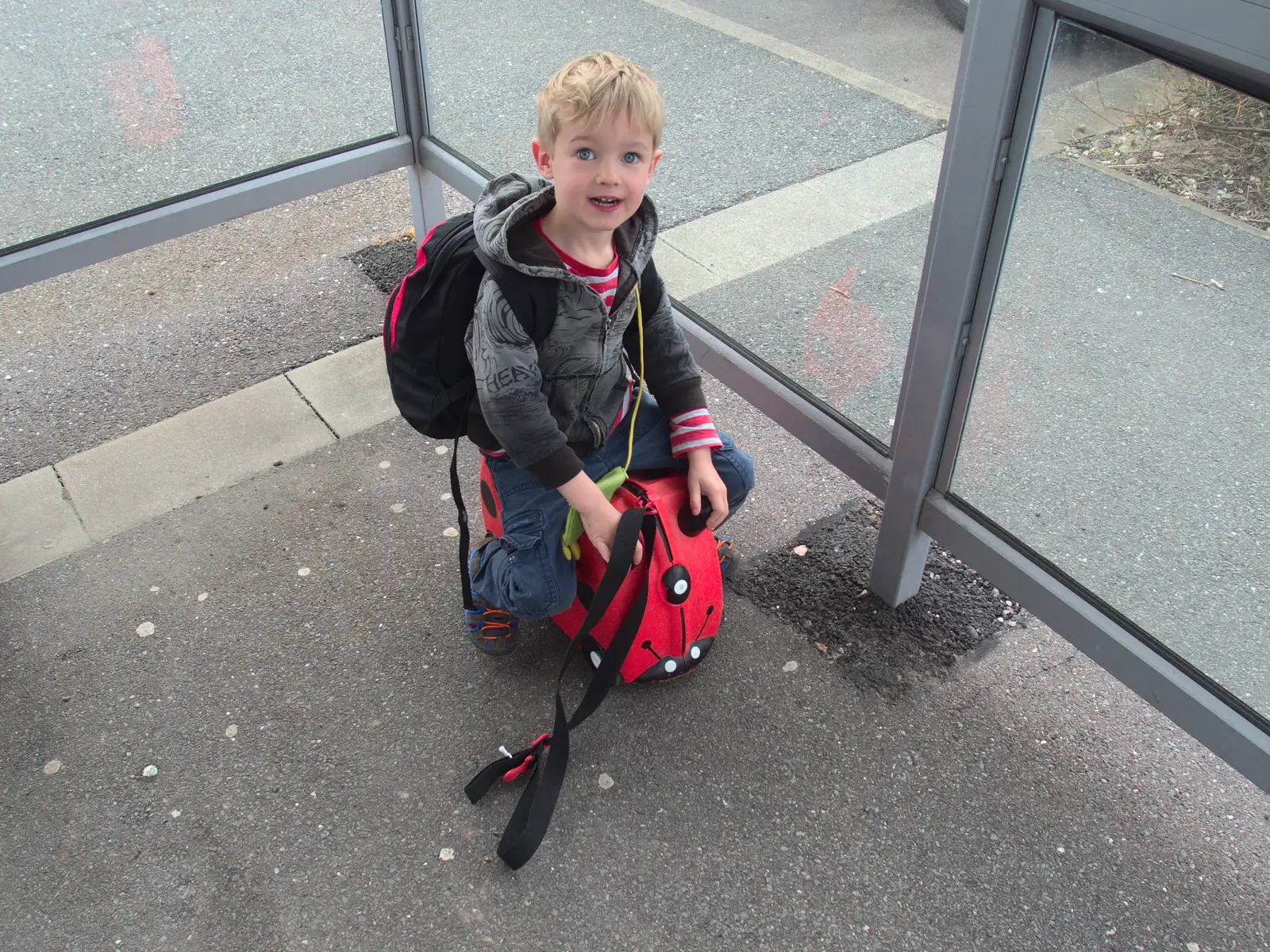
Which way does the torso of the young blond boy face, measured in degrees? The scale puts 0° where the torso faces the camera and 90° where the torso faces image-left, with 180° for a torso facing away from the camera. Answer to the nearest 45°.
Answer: approximately 315°
